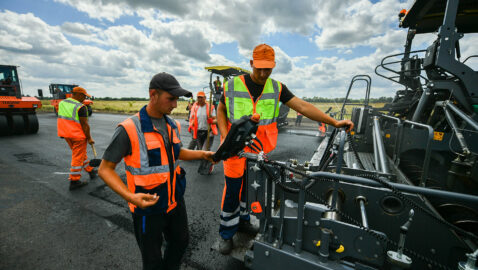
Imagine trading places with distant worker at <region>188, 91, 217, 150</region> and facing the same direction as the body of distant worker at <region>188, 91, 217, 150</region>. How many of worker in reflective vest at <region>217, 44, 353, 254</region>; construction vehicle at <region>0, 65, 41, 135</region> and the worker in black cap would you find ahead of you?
2

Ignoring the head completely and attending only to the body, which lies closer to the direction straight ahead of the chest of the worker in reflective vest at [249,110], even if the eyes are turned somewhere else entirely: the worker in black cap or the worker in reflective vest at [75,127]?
the worker in black cap

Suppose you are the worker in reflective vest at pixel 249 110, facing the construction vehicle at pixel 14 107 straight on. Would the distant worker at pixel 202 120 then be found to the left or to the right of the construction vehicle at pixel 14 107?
right

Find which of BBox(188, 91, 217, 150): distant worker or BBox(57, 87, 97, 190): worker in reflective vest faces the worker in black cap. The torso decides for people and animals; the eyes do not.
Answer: the distant worker

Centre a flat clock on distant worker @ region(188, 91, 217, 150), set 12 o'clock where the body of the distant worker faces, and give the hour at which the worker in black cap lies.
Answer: The worker in black cap is roughly at 12 o'clock from the distant worker.

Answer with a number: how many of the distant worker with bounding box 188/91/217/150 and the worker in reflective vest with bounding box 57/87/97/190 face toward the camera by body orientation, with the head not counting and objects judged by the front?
1

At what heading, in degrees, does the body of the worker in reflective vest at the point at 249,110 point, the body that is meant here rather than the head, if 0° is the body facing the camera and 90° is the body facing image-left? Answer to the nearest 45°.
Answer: approximately 0°

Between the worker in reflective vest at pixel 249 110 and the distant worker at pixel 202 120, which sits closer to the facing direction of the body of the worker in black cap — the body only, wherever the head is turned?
the worker in reflective vest

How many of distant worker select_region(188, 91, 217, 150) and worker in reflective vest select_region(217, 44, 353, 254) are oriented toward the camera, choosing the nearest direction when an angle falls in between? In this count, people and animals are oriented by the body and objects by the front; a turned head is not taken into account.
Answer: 2

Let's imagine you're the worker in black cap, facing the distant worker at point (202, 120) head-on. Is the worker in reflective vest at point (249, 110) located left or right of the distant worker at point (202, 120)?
right

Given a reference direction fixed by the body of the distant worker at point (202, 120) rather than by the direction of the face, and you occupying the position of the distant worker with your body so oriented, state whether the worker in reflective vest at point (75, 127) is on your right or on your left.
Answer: on your right

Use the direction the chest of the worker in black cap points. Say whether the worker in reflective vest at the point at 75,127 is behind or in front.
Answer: behind
